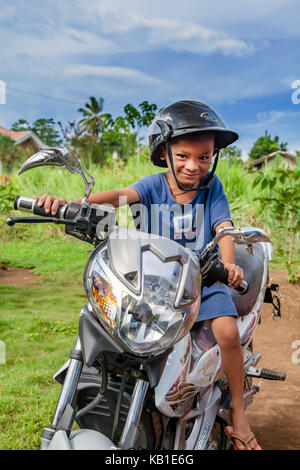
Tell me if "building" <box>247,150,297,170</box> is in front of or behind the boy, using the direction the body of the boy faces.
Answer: behind

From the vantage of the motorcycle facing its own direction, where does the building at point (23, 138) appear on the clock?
The building is roughly at 4 o'clock from the motorcycle.

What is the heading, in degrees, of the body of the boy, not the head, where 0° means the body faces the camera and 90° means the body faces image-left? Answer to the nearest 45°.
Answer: approximately 0°

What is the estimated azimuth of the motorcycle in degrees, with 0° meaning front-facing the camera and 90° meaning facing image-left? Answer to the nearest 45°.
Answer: approximately 45°

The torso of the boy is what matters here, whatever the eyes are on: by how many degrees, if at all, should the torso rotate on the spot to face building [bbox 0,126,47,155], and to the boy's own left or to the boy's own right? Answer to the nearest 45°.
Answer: approximately 180°
